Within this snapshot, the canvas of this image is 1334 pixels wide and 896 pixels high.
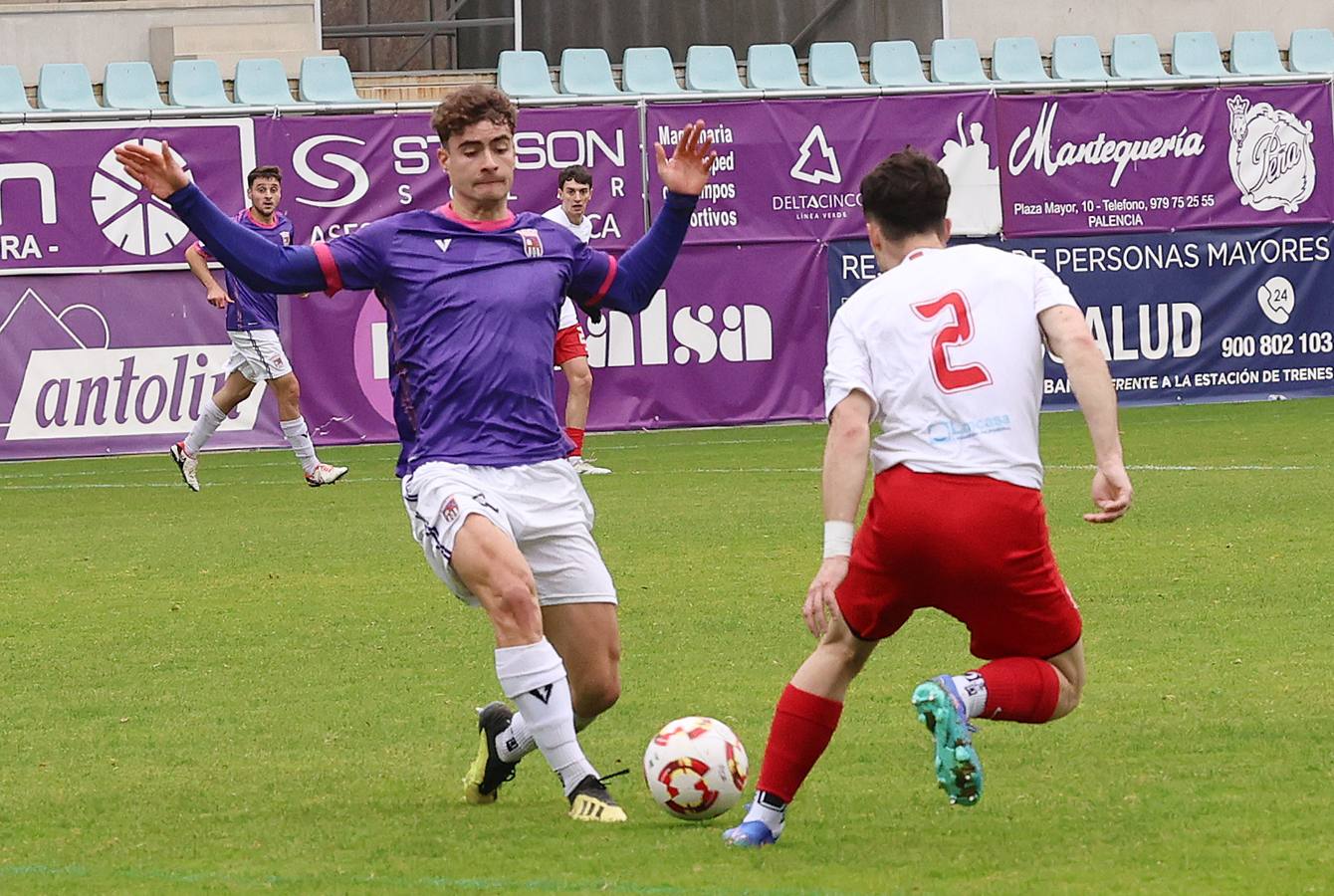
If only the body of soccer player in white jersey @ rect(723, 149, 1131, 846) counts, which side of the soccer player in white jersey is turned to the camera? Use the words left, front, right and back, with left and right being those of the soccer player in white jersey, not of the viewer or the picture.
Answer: back

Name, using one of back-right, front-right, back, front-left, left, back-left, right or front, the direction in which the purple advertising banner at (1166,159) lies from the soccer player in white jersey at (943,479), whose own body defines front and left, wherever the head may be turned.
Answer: front

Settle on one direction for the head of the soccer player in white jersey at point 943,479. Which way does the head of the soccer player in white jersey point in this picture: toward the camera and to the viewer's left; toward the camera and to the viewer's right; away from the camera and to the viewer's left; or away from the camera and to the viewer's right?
away from the camera and to the viewer's left

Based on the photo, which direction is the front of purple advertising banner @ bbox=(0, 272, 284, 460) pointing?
toward the camera

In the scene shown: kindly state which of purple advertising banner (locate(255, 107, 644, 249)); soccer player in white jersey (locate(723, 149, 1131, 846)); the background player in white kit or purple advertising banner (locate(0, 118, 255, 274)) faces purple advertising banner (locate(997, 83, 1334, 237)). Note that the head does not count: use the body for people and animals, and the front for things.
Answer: the soccer player in white jersey

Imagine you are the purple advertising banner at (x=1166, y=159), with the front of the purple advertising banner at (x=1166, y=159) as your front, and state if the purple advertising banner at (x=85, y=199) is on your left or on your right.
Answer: on your right

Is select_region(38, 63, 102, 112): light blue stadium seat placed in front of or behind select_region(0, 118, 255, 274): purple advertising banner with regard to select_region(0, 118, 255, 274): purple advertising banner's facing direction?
behind

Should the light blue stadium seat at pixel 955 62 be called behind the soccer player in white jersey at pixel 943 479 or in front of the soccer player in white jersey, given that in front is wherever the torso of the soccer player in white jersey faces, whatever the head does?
in front

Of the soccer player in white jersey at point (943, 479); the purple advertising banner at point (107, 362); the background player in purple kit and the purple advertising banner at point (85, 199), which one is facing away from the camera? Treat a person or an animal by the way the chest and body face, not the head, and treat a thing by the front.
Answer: the soccer player in white jersey

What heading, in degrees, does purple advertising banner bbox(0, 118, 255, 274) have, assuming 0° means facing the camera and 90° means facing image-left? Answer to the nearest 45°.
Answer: approximately 0°

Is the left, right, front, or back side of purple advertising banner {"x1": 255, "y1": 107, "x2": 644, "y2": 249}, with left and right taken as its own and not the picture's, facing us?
front

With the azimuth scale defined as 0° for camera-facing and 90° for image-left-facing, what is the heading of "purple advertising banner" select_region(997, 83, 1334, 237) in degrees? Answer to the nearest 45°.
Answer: approximately 0°

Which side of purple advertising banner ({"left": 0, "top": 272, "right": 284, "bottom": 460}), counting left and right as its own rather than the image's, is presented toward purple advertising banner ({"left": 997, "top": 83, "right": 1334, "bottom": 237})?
left
